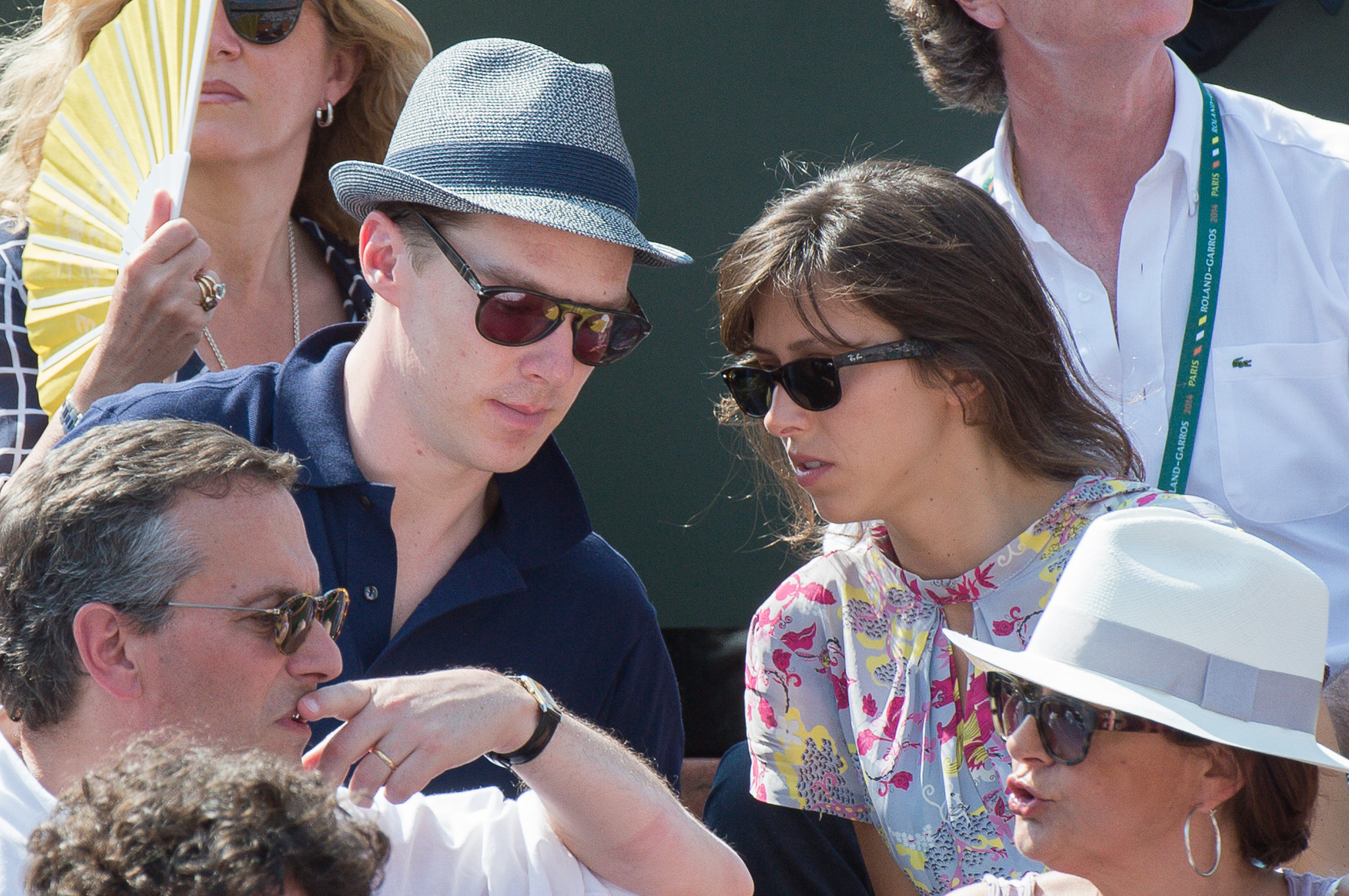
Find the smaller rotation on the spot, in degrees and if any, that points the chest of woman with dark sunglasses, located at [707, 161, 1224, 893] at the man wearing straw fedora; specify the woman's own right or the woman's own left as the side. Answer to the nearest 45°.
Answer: approximately 45° to the woman's own right

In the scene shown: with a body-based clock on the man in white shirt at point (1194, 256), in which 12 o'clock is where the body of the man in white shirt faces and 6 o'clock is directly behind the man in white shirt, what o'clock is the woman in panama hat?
The woman in panama hat is roughly at 12 o'clock from the man in white shirt.

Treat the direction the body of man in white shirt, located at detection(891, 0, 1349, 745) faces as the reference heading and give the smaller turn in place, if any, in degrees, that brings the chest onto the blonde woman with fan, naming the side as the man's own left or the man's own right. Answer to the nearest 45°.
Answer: approximately 90° to the man's own right

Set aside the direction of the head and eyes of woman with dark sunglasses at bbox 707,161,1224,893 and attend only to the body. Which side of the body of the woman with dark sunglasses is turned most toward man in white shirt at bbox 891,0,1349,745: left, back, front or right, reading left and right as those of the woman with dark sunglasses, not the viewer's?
back

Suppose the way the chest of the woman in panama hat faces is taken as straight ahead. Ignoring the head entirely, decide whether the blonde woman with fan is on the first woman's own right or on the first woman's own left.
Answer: on the first woman's own right

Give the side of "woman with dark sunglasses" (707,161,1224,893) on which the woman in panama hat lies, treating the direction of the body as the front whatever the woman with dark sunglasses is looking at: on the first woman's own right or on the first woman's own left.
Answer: on the first woman's own left

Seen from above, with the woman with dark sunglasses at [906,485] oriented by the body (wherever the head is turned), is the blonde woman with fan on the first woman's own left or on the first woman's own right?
on the first woman's own right

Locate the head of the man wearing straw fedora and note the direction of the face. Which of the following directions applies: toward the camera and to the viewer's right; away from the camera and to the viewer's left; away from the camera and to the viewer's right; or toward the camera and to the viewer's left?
toward the camera and to the viewer's right

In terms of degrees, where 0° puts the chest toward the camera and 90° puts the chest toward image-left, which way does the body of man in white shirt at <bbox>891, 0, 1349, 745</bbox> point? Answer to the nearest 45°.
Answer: approximately 0°
